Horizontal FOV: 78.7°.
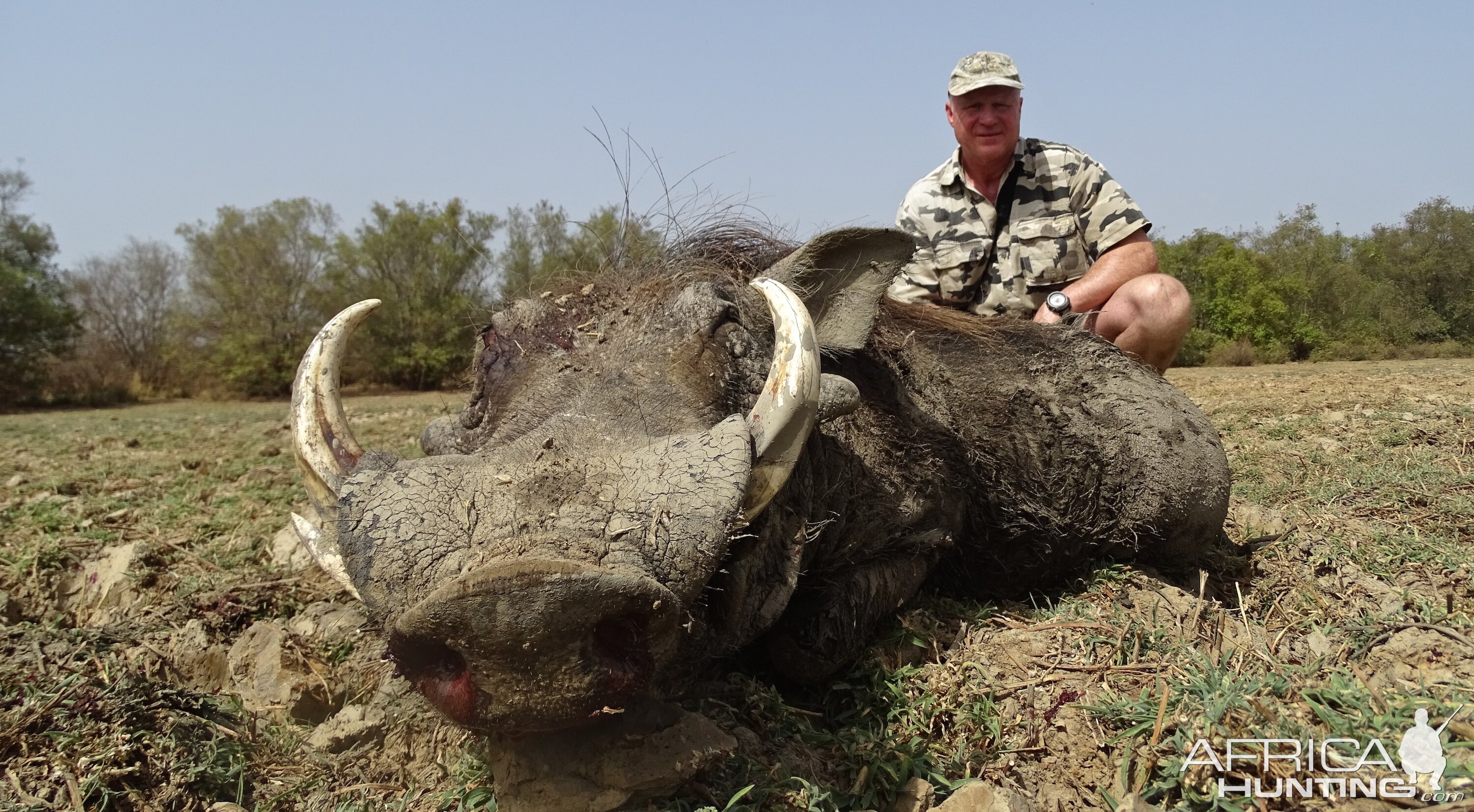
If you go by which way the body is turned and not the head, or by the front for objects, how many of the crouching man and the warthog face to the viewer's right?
0

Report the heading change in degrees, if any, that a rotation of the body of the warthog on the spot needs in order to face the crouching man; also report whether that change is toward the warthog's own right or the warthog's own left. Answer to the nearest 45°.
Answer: approximately 180°

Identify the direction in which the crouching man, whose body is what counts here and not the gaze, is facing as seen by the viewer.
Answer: toward the camera

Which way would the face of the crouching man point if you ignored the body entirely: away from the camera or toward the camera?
toward the camera

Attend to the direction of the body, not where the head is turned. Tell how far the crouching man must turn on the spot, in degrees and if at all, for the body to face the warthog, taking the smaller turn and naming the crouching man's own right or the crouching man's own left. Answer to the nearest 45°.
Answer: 0° — they already face it

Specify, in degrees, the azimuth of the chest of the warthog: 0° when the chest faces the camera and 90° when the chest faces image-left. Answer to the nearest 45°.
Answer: approximately 45°
